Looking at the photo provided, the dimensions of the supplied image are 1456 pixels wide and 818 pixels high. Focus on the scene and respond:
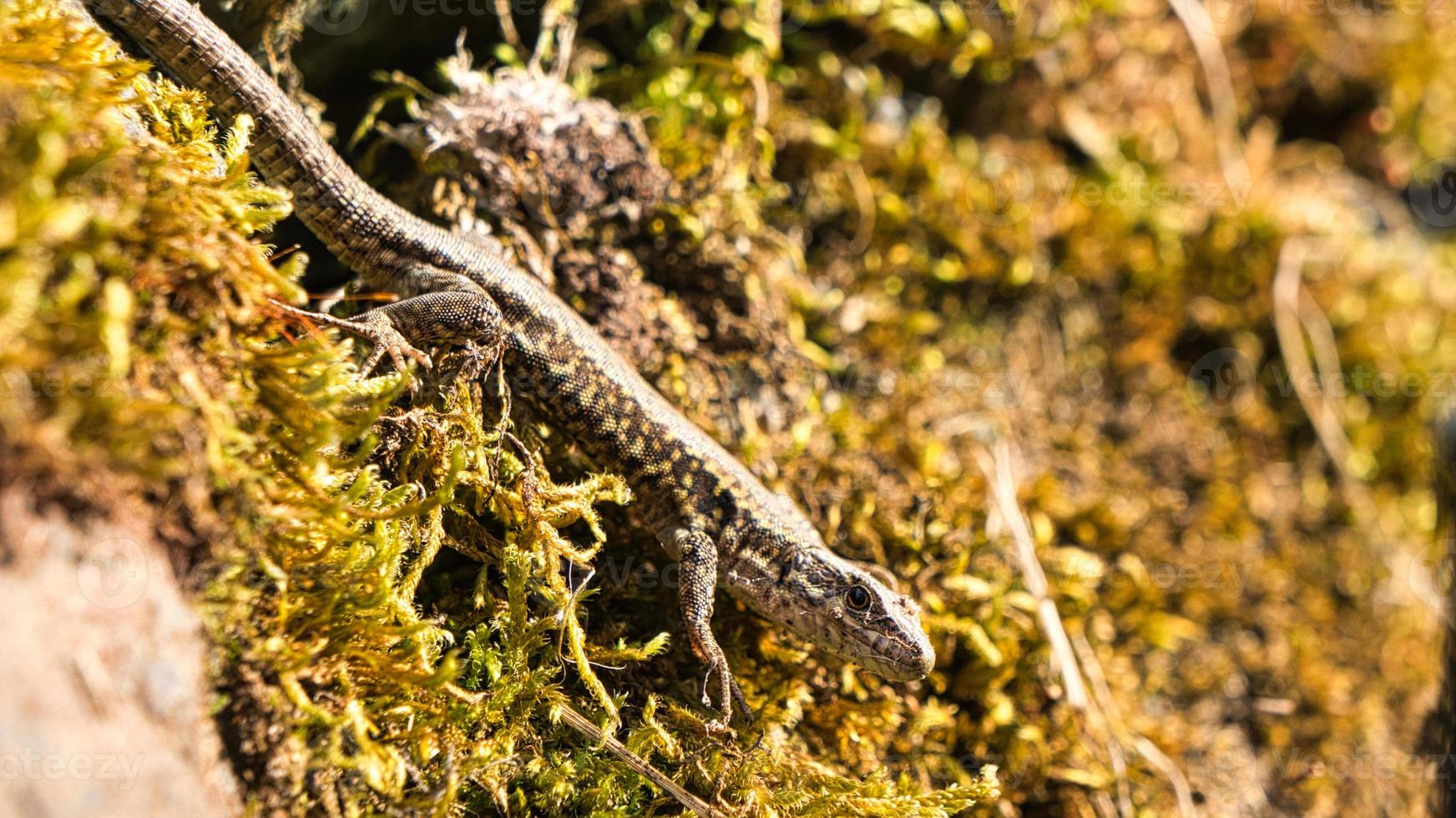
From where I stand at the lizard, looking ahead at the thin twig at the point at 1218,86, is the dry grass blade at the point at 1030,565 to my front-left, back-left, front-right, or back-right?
front-right

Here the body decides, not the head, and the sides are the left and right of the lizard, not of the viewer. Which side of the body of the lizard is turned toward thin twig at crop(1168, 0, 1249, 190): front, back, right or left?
left

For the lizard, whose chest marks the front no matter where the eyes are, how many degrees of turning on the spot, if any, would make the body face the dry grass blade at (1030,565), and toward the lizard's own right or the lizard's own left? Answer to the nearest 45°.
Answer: approximately 45° to the lizard's own left

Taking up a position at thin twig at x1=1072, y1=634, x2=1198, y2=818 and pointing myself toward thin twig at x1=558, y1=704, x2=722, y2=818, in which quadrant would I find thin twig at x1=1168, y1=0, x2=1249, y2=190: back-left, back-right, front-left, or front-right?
back-right

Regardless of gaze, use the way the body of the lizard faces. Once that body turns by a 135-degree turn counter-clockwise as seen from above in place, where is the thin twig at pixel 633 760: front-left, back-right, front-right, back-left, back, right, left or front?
back

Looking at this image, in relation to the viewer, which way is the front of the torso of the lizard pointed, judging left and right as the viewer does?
facing the viewer and to the right of the viewer
